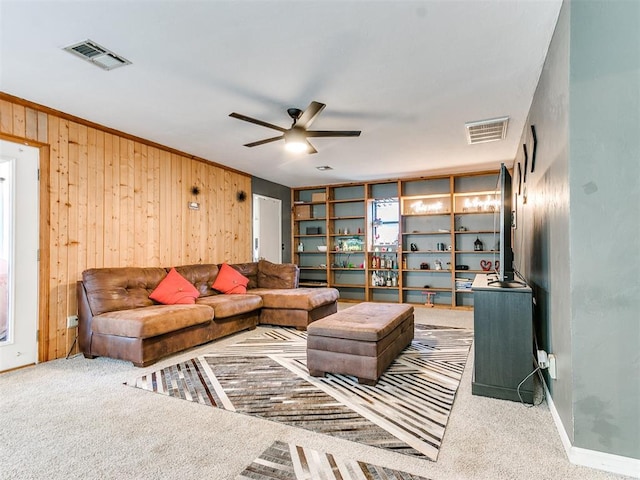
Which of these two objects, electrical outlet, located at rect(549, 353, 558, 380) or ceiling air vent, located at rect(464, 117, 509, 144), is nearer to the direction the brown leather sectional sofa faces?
the electrical outlet

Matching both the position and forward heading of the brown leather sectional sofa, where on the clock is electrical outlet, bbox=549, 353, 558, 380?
The electrical outlet is roughly at 12 o'clock from the brown leather sectional sofa.

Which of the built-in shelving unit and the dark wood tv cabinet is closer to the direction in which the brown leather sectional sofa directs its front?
the dark wood tv cabinet

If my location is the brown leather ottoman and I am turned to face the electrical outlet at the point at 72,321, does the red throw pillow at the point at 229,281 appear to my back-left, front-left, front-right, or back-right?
front-right

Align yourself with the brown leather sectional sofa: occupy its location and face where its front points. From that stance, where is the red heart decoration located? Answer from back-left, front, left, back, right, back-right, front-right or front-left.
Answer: front-left

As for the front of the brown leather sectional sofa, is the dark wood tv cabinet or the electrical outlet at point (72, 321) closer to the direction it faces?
the dark wood tv cabinet

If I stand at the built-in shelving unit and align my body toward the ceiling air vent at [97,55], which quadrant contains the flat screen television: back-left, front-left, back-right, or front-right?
front-left

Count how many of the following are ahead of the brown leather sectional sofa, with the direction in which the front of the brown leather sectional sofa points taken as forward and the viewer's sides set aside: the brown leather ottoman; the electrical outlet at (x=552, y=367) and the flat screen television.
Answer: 3

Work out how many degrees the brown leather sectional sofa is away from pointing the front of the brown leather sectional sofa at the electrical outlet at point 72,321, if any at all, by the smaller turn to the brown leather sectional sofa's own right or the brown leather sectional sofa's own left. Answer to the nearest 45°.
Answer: approximately 135° to the brown leather sectional sofa's own right

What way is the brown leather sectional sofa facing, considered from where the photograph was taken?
facing the viewer and to the right of the viewer

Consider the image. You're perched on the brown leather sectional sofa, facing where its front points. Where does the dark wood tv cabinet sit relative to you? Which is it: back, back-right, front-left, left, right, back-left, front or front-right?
front
